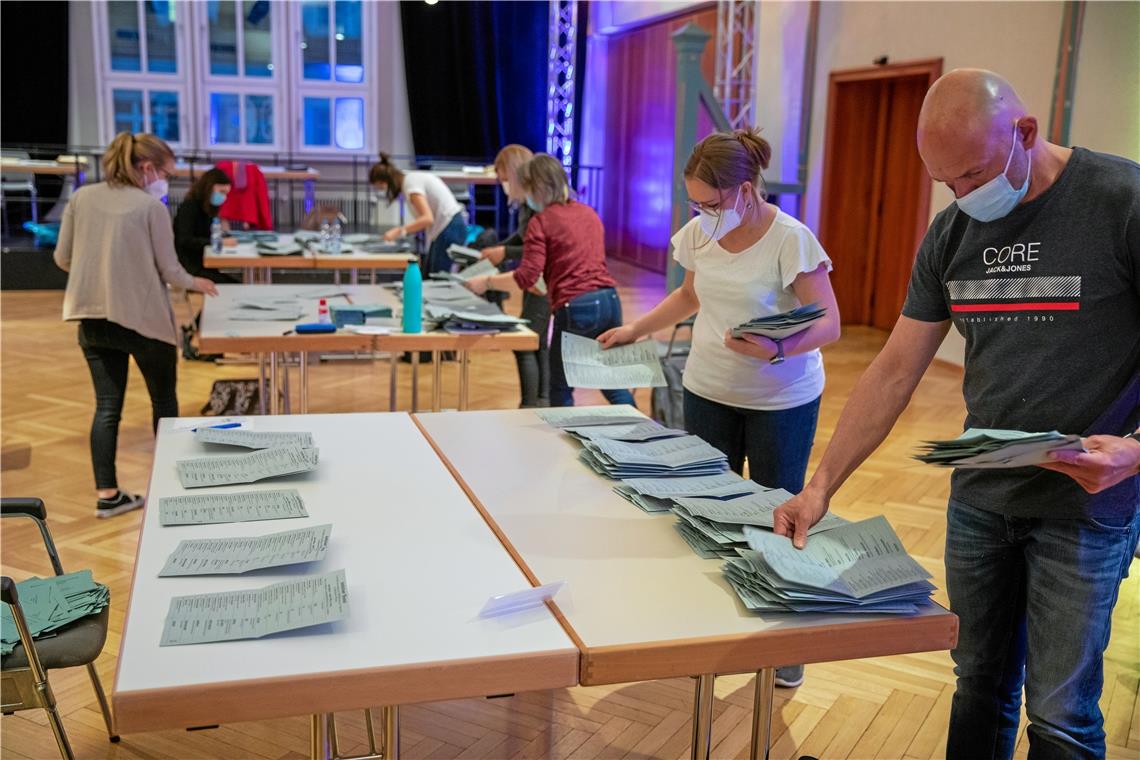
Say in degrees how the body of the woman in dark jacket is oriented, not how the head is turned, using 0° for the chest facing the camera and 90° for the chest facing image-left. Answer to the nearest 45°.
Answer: approximately 270°

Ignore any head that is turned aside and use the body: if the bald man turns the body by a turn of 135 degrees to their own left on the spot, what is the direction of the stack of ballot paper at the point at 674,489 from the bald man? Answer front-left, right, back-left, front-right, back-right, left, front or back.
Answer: back

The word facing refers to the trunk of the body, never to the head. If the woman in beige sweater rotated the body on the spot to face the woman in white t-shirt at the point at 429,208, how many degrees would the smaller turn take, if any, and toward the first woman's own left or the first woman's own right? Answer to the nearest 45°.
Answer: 0° — they already face them

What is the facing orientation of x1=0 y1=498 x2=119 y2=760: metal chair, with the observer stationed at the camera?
facing the viewer and to the right of the viewer

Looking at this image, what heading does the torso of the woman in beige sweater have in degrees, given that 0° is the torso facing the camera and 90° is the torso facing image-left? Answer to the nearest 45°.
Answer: approximately 225°

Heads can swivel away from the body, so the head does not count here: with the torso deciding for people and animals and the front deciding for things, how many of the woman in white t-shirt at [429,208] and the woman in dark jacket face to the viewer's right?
1

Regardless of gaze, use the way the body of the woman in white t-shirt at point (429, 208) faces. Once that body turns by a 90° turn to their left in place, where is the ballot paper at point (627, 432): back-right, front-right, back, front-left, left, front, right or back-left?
front

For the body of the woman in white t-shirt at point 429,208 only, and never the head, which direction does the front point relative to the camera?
to the viewer's left

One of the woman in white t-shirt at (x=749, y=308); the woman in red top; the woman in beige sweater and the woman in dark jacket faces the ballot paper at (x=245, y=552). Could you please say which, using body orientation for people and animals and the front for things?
the woman in white t-shirt

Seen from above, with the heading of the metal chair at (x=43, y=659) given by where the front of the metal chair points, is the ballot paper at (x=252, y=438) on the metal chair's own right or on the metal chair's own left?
on the metal chair's own left

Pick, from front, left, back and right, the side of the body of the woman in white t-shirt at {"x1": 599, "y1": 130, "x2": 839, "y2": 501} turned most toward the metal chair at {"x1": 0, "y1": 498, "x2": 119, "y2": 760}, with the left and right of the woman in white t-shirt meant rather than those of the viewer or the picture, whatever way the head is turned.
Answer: front
